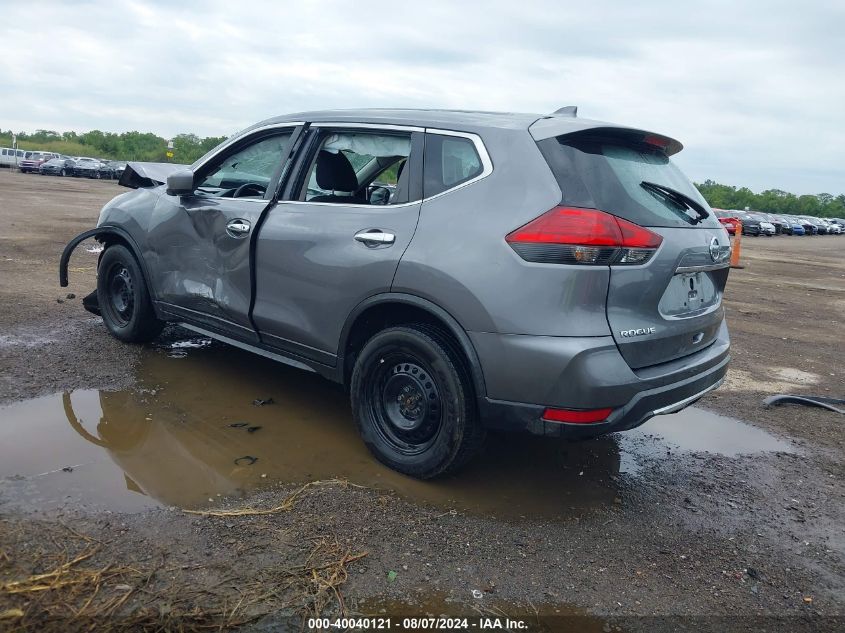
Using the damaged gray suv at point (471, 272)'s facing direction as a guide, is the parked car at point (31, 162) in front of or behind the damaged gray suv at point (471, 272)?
in front

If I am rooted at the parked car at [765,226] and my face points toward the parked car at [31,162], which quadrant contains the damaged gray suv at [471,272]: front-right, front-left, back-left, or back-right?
front-left

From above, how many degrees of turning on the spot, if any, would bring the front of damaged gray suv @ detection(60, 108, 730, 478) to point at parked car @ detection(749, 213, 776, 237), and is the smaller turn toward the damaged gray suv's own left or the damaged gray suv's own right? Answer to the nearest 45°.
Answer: approximately 90° to the damaged gray suv's own right

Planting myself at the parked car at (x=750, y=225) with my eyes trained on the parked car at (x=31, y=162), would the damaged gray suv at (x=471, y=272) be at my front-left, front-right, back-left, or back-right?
front-left

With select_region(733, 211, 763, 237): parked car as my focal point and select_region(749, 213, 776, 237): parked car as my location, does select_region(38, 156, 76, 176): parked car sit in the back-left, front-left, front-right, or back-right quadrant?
front-right

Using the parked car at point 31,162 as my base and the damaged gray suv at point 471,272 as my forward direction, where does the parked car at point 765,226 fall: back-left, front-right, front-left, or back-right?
front-left

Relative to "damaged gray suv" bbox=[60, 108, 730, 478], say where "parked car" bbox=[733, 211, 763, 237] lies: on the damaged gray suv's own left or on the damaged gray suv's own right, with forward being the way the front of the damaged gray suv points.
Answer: on the damaged gray suv's own right

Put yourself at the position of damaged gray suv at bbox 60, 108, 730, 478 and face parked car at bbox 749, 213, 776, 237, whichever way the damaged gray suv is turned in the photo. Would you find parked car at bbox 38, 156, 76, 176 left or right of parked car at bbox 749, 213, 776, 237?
left

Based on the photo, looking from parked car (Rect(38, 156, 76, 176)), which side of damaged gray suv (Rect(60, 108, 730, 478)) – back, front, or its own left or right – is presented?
front

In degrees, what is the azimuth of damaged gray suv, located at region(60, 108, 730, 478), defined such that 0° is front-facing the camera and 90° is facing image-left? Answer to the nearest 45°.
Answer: approximately 135°

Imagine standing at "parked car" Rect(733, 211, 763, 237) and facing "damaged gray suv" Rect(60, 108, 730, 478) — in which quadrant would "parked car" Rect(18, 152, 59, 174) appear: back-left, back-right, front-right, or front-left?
front-right
